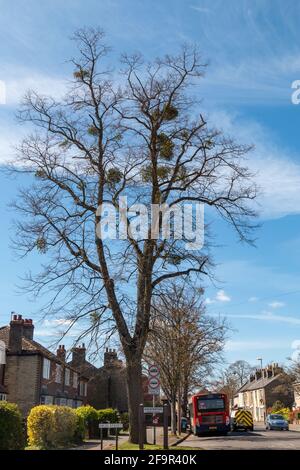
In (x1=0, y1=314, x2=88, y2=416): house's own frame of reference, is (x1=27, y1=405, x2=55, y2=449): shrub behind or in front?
in front

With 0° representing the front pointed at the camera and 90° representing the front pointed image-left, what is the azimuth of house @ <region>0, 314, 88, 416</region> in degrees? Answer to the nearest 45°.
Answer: approximately 315°

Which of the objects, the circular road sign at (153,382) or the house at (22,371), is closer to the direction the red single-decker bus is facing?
the house

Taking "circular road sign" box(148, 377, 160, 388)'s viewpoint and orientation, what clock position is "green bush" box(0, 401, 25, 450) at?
The green bush is roughly at 2 o'clock from the circular road sign.

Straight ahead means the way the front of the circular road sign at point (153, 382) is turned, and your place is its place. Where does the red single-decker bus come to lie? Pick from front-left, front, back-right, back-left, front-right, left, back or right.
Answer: back

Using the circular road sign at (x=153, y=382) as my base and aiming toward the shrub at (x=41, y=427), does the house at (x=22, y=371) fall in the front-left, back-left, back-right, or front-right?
front-right

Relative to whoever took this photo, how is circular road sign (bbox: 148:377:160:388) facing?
facing the viewer
